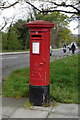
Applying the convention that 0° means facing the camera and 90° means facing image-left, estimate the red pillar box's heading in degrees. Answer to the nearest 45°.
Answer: approximately 45°
